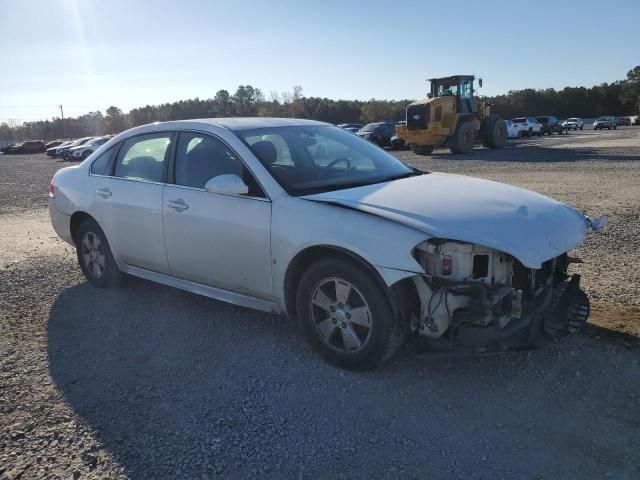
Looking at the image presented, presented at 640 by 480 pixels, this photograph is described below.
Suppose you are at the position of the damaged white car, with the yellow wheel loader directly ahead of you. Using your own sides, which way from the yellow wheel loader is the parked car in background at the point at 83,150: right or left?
left

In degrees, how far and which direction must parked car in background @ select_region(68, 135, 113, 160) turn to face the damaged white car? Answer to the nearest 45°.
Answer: approximately 45° to its left

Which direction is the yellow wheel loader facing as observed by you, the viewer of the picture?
facing away from the viewer and to the right of the viewer

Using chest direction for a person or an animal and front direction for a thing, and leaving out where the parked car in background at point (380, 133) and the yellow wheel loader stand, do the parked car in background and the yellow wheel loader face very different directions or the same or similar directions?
very different directions

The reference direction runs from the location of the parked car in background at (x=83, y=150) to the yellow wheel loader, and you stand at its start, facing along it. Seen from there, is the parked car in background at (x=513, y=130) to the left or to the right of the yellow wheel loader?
left

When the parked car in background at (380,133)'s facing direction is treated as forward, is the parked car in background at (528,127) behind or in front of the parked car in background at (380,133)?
behind

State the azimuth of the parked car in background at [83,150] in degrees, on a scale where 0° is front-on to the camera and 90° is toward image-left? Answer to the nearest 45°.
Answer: approximately 45°

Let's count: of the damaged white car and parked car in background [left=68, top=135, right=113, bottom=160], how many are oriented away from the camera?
0

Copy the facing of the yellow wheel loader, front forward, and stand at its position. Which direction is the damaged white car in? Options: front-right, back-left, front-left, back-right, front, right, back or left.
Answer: back-right
